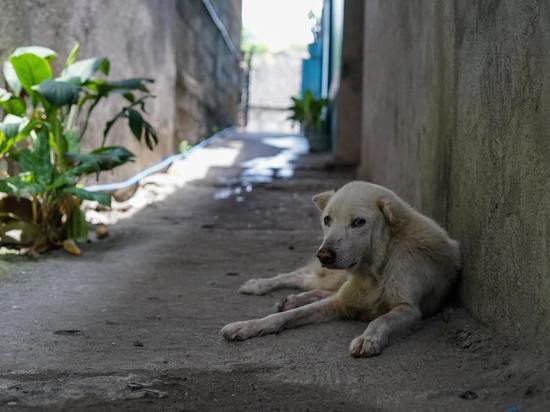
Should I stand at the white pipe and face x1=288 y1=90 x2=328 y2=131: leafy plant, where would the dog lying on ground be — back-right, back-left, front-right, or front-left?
back-right

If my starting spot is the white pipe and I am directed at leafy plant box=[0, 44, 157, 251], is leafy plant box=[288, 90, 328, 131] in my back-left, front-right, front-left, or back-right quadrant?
back-left

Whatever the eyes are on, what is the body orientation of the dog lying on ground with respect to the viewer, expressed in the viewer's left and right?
facing the viewer and to the left of the viewer

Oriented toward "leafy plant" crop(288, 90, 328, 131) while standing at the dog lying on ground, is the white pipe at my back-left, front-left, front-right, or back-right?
front-left

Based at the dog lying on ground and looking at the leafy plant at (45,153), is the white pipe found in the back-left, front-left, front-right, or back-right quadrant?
front-right

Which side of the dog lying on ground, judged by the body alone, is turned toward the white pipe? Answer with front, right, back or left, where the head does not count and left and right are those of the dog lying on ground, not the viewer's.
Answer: right

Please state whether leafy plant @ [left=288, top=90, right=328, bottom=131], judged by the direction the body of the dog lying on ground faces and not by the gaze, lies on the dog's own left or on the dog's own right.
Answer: on the dog's own right
